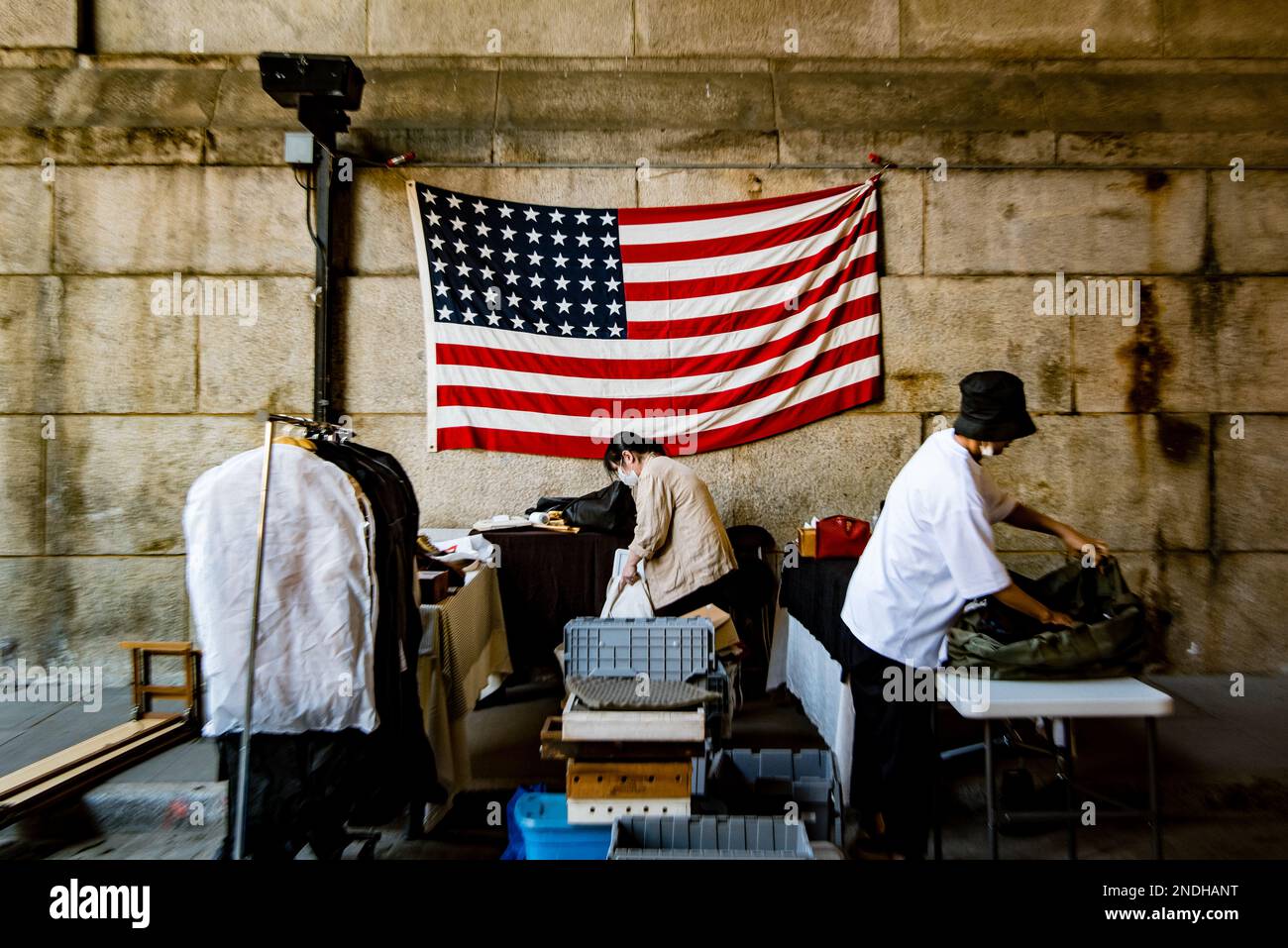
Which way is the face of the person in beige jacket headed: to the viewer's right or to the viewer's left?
to the viewer's left

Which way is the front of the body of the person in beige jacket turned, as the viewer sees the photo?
to the viewer's left

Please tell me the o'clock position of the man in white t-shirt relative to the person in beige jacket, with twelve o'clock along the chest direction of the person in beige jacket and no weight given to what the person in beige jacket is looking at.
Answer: The man in white t-shirt is roughly at 8 o'clock from the person in beige jacket.

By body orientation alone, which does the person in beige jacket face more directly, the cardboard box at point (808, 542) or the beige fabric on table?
the beige fabric on table

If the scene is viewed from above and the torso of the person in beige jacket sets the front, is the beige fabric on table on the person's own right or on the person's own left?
on the person's own left

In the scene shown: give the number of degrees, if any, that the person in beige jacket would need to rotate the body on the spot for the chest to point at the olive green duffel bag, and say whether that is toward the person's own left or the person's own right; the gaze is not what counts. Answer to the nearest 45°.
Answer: approximately 135° to the person's own left

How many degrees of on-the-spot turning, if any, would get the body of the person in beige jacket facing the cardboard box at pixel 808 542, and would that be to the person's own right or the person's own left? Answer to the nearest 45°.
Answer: approximately 180°

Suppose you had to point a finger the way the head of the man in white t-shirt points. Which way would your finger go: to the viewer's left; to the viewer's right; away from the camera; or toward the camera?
to the viewer's right

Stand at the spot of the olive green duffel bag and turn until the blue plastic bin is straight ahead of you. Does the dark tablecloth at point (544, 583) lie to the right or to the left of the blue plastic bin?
right

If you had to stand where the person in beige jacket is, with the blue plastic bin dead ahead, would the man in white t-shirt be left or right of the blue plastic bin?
left
